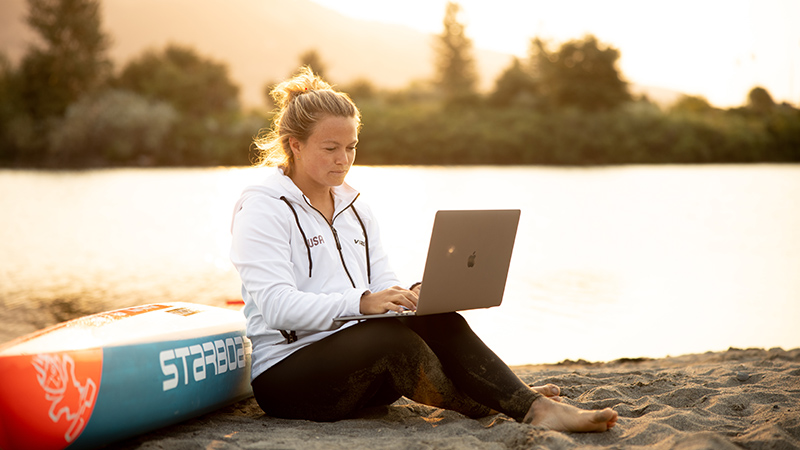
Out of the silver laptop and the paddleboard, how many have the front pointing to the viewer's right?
0

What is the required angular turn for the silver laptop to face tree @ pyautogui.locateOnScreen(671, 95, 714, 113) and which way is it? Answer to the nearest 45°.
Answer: approximately 45° to its right

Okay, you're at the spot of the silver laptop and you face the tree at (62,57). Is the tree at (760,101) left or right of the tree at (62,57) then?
right

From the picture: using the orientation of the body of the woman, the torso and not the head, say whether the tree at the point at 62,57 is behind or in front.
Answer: behind

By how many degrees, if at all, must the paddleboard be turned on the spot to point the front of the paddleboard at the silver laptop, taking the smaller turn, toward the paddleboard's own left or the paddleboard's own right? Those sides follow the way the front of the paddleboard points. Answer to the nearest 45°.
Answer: approximately 135° to the paddleboard's own left

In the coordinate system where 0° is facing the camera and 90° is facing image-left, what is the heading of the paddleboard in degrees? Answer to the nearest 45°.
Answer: approximately 45°

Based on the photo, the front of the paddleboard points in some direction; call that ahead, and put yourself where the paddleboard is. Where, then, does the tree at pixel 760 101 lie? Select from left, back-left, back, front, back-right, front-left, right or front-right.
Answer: back

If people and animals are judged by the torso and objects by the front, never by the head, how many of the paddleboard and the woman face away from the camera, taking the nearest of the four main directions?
0

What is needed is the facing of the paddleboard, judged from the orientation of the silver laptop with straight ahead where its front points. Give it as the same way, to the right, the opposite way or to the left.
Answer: to the left

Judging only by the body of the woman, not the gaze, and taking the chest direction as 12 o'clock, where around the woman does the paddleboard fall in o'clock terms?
The paddleboard is roughly at 4 o'clock from the woman.

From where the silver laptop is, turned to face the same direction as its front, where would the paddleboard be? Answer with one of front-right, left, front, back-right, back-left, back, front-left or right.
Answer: front-left

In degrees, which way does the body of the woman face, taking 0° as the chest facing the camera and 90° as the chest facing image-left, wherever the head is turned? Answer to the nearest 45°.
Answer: approximately 315°

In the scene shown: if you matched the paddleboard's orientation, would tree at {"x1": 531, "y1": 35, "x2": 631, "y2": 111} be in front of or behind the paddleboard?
behind

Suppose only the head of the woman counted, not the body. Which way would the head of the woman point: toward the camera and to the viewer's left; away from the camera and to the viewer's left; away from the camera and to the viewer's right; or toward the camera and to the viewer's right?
toward the camera and to the viewer's right

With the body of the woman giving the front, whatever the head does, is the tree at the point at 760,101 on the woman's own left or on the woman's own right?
on the woman's own left
